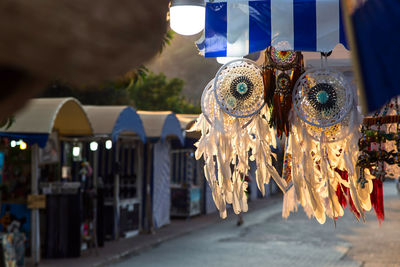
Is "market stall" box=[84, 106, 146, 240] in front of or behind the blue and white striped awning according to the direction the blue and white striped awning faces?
behind

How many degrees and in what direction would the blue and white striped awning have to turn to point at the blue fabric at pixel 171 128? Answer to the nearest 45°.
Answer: approximately 180°

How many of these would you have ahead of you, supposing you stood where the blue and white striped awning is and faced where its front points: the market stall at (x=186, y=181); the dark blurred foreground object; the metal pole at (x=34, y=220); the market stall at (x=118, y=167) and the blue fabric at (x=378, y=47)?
2

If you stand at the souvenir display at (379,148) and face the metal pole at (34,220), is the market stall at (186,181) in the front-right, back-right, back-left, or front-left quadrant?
front-right

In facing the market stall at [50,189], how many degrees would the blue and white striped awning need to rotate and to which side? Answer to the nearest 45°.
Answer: approximately 135° to its right

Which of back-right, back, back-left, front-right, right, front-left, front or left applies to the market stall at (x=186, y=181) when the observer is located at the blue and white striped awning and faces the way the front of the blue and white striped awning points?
back

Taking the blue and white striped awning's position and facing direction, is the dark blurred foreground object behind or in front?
in front

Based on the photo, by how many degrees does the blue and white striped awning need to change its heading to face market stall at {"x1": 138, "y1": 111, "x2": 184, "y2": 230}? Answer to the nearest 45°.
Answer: approximately 180°

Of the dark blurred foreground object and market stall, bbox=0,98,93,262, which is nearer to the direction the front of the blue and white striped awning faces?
the dark blurred foreground object

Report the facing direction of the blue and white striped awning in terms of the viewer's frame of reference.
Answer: facing the viewer

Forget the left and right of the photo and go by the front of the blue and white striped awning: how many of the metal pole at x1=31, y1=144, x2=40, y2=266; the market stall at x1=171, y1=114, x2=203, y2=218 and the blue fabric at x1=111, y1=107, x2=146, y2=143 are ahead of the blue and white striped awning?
0

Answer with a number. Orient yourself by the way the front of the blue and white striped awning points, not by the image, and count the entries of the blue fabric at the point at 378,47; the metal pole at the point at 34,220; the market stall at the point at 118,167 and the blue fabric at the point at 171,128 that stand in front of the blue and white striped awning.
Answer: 1

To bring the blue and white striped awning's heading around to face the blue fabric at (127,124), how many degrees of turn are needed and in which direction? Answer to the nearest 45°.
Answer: approximately 180°
